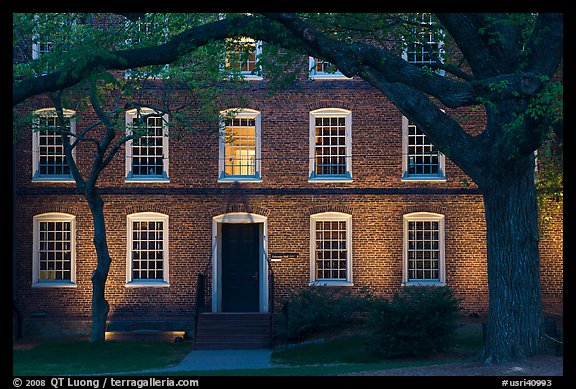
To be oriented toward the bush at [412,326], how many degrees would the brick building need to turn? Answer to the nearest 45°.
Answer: approximately 45° to its left
